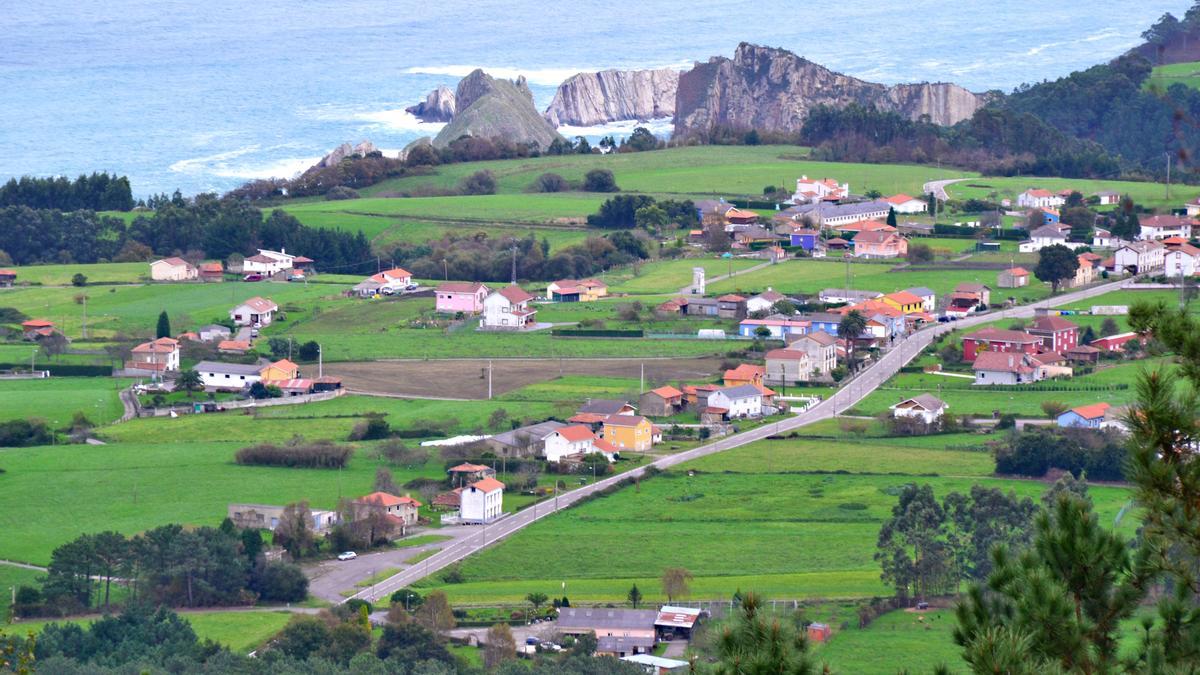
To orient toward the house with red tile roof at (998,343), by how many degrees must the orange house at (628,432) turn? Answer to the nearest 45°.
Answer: approximately 90° to its left

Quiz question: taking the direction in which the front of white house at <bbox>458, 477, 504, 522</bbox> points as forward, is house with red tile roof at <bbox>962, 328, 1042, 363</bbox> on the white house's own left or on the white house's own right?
on the white house's own left

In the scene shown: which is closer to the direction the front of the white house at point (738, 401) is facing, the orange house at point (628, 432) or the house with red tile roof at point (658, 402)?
the orange house

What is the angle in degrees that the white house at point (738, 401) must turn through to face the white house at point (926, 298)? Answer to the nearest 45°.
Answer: approximately 90° to its left

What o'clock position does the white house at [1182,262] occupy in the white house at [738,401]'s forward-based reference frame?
the white house at [1182,262] is roughly at 9 o'clock from the white house at [738,401].

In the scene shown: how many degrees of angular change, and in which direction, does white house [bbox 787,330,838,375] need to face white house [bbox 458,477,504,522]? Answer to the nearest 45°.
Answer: approximately 90° to its right

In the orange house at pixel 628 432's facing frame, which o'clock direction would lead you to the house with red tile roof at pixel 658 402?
The house with red tile roof is roughly at 8 o'clock from the orange house.

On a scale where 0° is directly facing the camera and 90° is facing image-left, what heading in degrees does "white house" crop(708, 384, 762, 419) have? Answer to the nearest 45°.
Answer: approximately 315°
